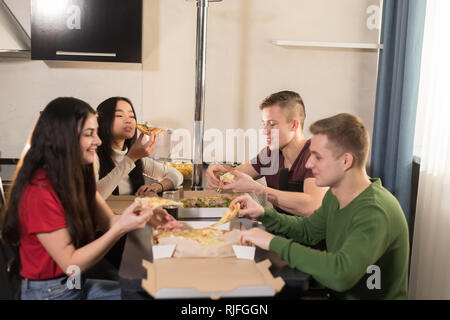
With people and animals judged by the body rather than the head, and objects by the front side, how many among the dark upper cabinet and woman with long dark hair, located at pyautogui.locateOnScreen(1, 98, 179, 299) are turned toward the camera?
1

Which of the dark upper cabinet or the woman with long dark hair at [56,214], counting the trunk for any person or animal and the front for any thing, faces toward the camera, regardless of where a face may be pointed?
the dark upper cabinet

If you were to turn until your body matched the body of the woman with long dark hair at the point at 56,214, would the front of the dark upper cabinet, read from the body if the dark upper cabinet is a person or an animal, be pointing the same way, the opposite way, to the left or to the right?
to the right

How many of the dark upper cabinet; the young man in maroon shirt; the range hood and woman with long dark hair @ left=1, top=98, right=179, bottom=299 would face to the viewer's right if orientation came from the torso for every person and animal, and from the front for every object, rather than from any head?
1

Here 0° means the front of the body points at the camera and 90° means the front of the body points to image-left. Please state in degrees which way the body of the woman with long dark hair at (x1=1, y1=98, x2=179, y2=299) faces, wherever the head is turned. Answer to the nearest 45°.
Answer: approximately 270°

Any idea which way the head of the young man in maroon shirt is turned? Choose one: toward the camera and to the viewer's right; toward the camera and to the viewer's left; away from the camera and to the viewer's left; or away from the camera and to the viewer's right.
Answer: toward the camera and to the viewer's left

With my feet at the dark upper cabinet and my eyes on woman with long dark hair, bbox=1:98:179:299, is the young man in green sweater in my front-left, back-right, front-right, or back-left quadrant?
front-left

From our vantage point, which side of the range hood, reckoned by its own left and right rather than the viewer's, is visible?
front

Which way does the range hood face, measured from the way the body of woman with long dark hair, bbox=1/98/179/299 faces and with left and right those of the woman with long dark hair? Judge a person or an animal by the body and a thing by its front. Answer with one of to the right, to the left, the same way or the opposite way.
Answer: to the right

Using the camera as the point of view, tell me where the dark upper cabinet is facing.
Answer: facing the viewer

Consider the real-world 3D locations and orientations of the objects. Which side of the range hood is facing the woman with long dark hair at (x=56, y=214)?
front

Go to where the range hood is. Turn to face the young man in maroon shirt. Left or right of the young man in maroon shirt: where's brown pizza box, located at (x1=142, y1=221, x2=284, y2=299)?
right

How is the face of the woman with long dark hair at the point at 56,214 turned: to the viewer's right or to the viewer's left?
to the viewer's right

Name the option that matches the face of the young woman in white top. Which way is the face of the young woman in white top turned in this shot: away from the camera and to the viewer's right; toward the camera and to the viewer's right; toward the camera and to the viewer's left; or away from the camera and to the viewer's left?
toward the camera and to the viewer's right
